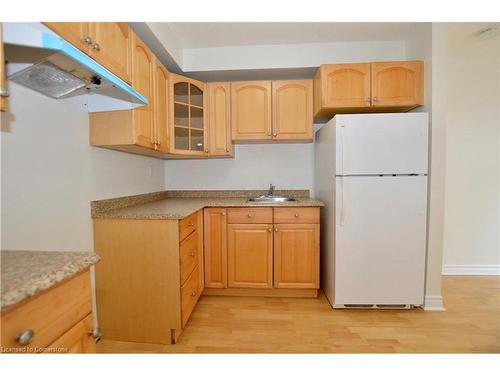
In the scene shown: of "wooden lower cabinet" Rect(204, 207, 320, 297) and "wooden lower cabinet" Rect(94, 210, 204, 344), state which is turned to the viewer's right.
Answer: "wooden lower cabinet" Rect(94, 210, 204, 344)

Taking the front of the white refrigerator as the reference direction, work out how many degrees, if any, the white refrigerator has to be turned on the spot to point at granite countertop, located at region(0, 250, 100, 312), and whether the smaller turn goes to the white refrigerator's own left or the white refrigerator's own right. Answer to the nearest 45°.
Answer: approximately 45° to the white refrigerator's own right

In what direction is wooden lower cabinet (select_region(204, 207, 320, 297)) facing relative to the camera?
toward the camera

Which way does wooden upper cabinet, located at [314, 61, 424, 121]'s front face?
toward the camera

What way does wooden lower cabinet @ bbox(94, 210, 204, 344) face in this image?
to the viewer's right

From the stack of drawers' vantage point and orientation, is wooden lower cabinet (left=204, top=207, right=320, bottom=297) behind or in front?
in front

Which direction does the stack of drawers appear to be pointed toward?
to the viewer's right

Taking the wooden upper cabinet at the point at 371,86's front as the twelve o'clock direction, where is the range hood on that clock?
The range hood is roughly at 1 o'clock from the wooden upper cabinet.

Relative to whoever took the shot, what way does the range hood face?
facing the viewer and to the right of the viewer

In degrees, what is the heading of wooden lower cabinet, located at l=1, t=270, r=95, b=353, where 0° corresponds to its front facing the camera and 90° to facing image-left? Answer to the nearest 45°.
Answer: approximately 315°

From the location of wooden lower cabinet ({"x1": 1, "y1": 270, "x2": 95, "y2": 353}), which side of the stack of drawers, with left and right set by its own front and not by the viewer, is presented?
right

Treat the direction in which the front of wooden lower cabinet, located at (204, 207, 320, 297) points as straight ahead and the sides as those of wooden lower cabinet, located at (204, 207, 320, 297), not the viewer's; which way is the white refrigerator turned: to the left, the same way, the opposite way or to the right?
the same way

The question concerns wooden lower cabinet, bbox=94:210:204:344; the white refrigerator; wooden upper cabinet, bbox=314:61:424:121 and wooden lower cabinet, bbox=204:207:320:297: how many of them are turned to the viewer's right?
1
